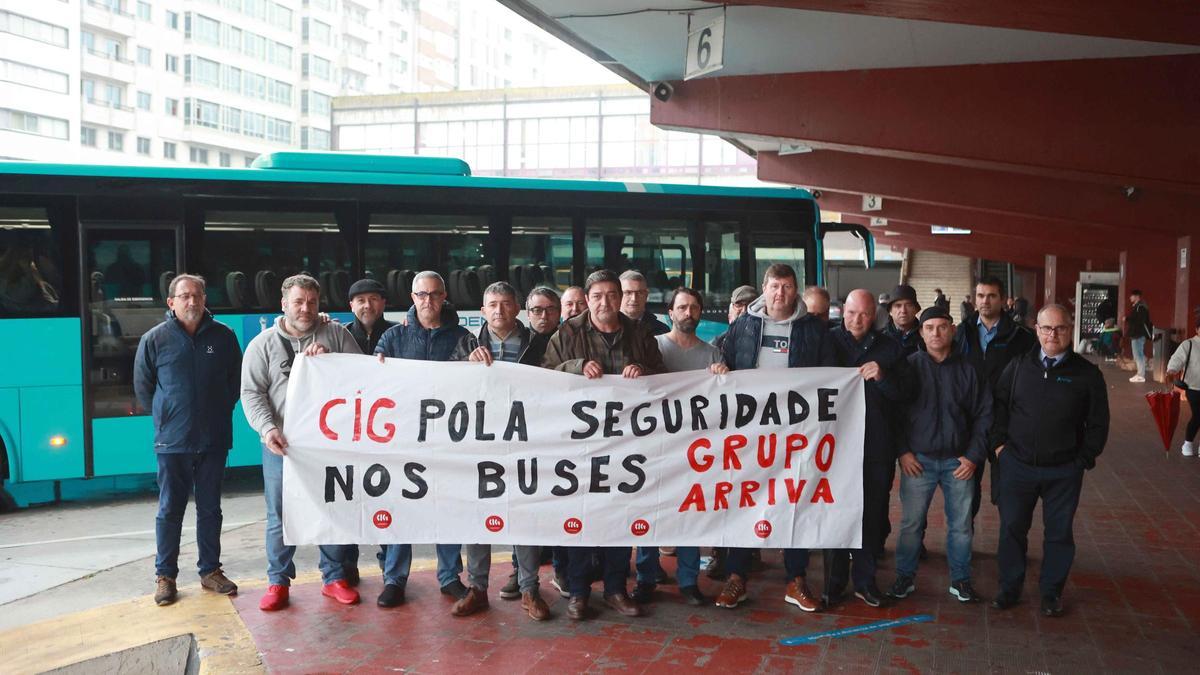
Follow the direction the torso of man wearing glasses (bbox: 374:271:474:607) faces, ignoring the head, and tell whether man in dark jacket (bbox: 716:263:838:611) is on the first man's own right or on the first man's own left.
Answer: on the first man's own left

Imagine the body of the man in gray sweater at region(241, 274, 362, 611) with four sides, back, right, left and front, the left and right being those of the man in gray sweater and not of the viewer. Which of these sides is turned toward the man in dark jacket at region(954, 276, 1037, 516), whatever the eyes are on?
left

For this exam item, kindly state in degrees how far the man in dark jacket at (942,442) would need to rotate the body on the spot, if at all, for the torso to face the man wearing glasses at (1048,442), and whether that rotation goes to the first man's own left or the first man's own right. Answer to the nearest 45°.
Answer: approximately 90° to the first man's own left

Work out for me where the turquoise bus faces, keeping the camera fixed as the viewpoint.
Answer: facing to the right of the viewer

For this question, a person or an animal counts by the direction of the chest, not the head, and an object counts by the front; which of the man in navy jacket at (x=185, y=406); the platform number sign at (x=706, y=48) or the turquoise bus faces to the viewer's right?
the turquoise bus

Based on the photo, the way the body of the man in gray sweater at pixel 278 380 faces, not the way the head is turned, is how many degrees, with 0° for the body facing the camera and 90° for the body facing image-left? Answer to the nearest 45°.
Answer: approximately 0°

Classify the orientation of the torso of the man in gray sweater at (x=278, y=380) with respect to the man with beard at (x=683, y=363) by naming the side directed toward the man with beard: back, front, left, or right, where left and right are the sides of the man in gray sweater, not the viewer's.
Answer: left
